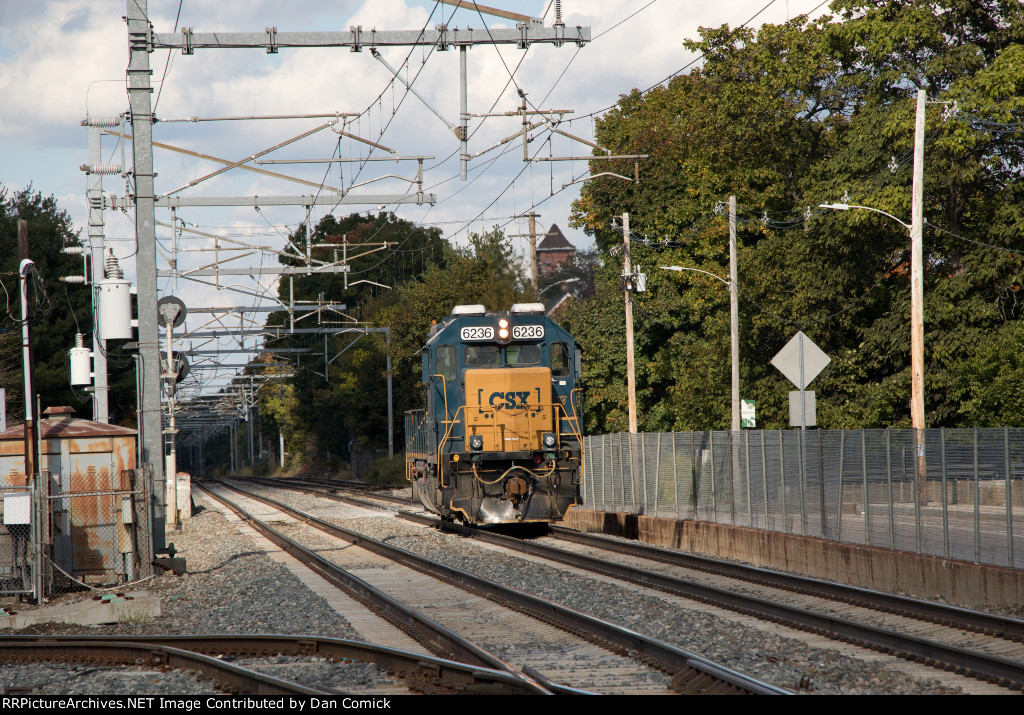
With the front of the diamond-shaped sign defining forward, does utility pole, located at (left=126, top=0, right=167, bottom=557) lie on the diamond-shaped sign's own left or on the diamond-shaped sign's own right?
on the diamond-shaped sign's own left

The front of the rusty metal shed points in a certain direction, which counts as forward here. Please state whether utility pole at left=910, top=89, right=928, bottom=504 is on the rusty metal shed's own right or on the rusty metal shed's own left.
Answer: on the rusty metal shed's own left

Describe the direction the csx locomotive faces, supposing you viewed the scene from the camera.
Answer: facing the viewer

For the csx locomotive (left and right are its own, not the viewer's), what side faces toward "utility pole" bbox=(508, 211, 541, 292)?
back

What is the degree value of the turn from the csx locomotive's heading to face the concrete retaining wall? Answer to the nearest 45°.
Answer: approximately 45° to its left

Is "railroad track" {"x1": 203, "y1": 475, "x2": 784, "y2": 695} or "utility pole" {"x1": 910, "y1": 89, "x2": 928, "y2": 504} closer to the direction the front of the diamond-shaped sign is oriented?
the utility pole

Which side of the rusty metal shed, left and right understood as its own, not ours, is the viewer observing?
front

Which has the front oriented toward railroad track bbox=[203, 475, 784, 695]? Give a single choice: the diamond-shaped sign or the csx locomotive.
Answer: the csx locomotive

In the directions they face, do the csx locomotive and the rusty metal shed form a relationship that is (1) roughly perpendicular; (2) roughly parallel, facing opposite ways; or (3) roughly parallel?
roughly parallel

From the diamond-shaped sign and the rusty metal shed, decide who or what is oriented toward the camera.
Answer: the rusty metal shed

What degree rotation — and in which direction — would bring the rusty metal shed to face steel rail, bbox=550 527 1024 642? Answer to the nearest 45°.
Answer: approximately 45° to its left

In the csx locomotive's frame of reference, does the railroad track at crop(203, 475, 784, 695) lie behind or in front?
in front

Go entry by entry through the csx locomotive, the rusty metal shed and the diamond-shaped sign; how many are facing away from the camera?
1

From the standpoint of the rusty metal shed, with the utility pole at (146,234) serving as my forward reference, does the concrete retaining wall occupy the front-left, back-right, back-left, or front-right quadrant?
front-right
